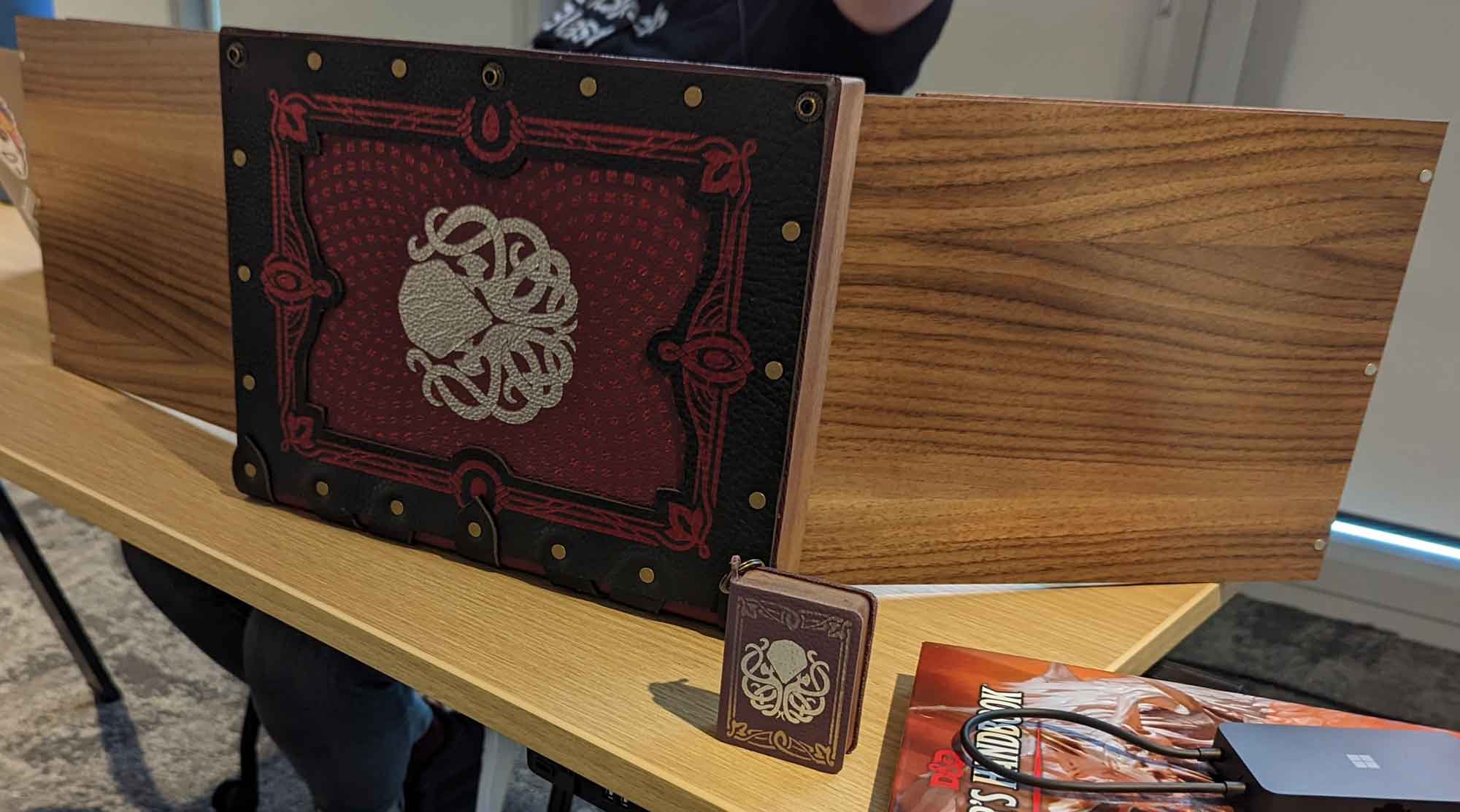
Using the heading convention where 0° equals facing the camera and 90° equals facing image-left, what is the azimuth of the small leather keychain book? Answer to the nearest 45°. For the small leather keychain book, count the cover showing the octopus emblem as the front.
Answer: approximately 0°
